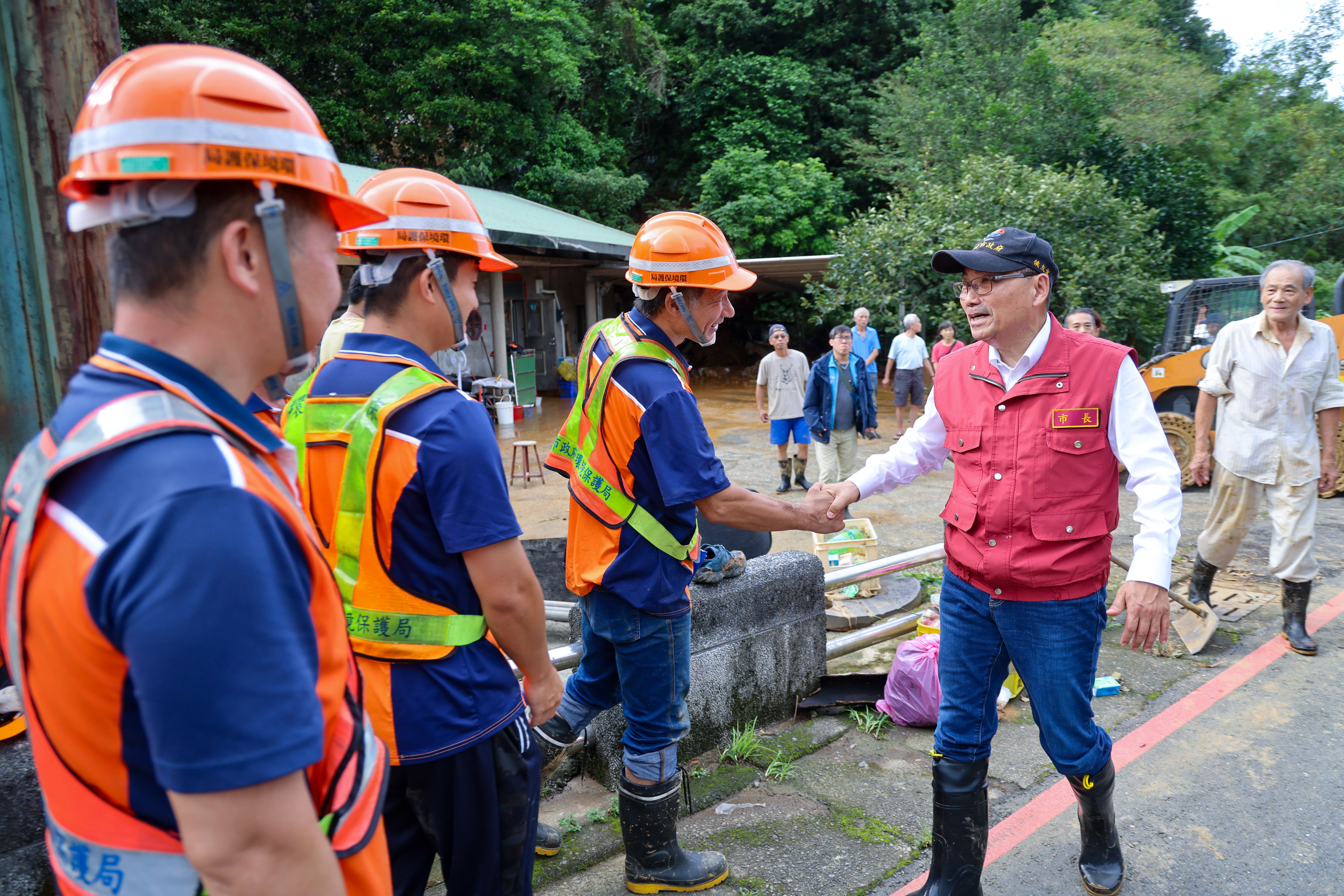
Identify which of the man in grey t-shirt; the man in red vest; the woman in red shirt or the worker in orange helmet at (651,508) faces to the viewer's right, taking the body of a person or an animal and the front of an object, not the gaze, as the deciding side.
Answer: the worker in orange helmet

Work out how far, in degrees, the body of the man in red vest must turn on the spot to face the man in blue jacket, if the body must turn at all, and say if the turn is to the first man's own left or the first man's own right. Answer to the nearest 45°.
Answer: approximately 135° to the first man's own right

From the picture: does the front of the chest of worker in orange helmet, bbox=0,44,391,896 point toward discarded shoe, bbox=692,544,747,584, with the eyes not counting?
yes

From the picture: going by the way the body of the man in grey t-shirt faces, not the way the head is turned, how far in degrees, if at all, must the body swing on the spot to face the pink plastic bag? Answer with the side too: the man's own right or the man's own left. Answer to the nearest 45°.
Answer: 0° — they already face it

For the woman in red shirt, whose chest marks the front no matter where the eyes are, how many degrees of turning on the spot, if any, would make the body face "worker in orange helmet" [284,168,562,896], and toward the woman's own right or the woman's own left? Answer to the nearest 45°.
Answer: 0° — they already face them

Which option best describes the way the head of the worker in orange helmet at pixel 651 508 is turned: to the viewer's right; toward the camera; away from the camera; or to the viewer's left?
to the viewer's right

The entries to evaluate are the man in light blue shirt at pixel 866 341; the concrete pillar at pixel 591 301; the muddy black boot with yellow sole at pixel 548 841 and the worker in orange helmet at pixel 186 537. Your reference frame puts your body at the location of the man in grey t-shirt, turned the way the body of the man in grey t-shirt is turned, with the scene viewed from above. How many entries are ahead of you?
2

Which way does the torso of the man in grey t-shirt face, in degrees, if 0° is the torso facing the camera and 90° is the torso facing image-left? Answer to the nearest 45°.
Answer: approximately 0°

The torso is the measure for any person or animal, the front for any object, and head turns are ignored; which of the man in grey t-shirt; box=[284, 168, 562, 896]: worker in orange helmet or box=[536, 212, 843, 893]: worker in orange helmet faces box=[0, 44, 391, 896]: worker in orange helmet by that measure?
the man in grey t-shirt

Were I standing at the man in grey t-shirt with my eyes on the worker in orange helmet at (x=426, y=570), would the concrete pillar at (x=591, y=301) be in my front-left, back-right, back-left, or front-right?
back-right

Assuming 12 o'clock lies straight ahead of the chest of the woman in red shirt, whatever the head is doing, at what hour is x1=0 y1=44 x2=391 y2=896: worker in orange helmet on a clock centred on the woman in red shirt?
The worker in orange helmet is roughly at 12 o'clock from the woman in red shirt.

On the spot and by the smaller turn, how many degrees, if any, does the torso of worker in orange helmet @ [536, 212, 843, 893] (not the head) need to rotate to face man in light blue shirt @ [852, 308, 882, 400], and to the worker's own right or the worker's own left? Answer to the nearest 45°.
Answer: approximately 90° to the worker's own left

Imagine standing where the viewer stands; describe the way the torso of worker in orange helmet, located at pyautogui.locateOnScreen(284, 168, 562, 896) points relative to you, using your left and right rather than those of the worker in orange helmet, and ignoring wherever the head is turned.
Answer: facing away from the viewer and to the right of the viewer

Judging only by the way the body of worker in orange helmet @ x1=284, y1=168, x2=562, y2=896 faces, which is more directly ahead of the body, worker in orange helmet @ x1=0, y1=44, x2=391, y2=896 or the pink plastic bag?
the pink plastic bag
